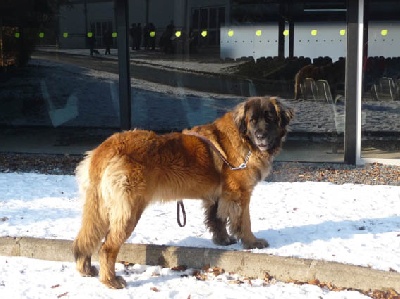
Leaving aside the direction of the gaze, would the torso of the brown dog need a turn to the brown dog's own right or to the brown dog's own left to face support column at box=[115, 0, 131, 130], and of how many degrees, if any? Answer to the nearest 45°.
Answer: approximately 45° to the brown dog's own left

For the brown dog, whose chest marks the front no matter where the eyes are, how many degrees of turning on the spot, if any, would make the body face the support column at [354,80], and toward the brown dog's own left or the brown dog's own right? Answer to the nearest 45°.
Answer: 0° — it already faces it

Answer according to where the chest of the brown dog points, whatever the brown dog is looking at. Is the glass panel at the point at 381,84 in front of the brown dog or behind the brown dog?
in front

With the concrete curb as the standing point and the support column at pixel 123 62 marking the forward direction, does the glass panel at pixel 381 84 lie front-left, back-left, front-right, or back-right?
front-right

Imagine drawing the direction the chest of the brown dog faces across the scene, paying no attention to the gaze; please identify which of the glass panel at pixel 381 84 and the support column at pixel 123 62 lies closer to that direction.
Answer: the glass panel

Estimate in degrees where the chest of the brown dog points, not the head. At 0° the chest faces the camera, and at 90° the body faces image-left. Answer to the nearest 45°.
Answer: approximately 225°
